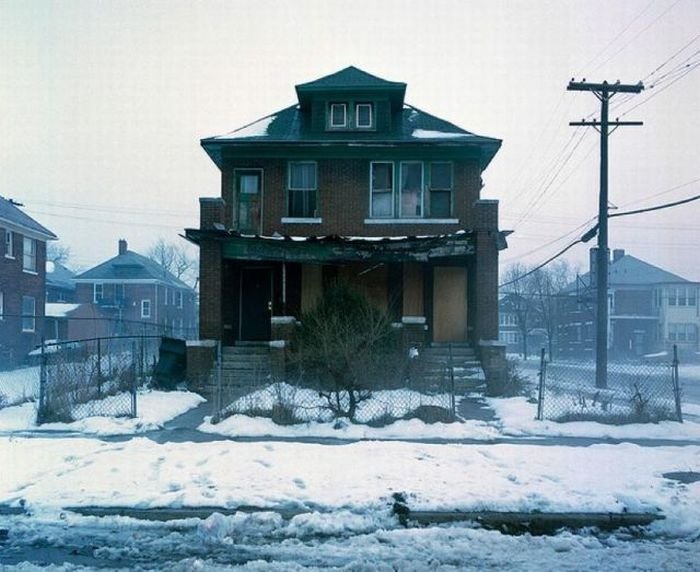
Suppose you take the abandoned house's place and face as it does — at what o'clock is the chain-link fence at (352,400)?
The chain-link fence is roughly at 12 o'clock from the abandoned house.

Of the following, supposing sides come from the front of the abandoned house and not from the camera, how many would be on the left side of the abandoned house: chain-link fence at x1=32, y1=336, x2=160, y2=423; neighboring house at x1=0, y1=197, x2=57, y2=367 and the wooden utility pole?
1

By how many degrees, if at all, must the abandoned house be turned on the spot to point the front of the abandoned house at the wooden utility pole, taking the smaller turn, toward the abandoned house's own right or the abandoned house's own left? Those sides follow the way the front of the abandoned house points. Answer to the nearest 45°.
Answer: approximately 90° to the abandoned house's own left

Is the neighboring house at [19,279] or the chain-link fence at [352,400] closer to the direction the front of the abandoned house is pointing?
the chain-link fence

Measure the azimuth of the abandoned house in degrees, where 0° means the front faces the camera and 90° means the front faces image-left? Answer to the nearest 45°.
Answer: approximately 0°

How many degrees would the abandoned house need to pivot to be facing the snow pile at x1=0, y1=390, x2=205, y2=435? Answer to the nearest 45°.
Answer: approximately 45° to its right

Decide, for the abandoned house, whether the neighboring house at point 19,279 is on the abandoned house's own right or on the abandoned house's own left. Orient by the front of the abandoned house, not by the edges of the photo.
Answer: on the abandoned house's own right

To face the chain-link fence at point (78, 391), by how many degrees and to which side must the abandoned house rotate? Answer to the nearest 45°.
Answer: approximately 45° to its right
